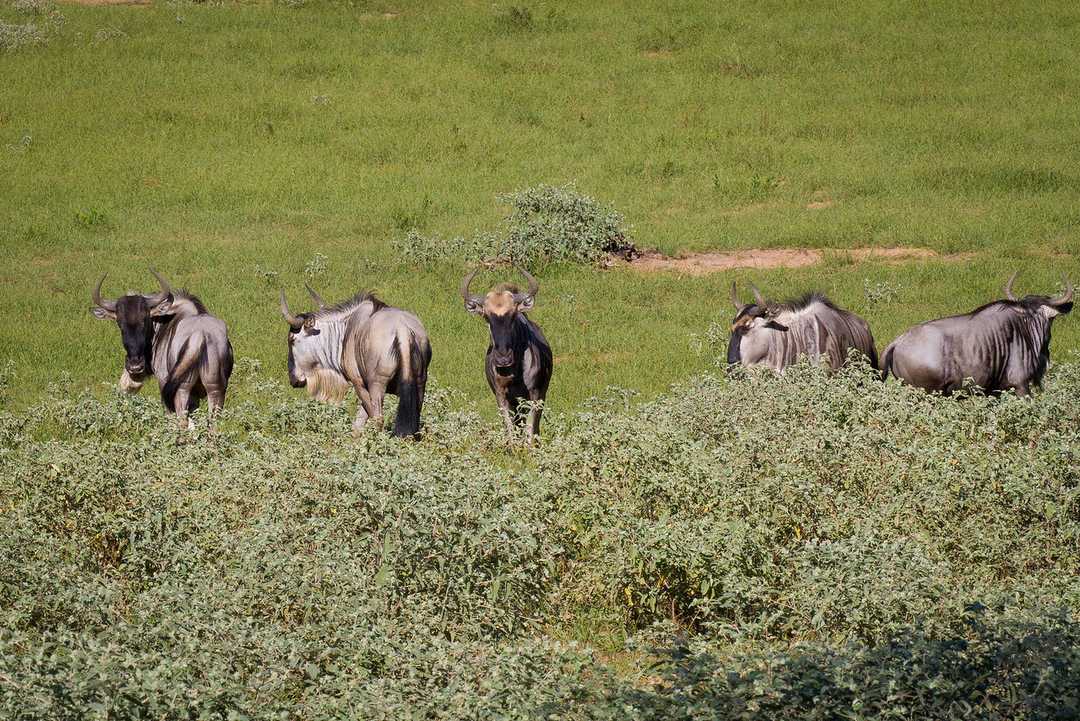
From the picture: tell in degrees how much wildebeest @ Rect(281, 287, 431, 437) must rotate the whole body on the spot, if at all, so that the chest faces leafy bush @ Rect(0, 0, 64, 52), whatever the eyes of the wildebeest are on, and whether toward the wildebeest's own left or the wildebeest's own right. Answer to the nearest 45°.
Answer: approximately 45° to the wildebeest's own right

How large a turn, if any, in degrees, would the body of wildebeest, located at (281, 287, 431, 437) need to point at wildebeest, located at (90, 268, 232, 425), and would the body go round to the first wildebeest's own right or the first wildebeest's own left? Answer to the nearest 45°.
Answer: approximately 45° to the first wildebeest's own left

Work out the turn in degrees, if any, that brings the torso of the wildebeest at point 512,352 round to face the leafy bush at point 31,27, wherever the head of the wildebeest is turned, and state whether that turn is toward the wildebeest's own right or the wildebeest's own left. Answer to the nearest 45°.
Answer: approximately 135° to the wildebeest's own right

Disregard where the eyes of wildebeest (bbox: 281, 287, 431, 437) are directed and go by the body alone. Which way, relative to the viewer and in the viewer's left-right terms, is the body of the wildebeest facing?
facing away from the viewer and to the left of the viewer

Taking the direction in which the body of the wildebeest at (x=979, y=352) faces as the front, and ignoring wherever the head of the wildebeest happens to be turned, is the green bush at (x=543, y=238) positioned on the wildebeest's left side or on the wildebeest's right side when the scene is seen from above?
on the wildebeest's left side

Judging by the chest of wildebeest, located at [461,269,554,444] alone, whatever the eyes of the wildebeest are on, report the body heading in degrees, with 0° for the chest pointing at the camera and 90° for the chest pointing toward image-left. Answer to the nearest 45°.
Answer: approximately 0°

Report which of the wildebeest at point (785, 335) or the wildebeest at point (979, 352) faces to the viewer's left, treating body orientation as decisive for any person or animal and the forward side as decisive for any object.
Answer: the wildebeest at point (785, 335)

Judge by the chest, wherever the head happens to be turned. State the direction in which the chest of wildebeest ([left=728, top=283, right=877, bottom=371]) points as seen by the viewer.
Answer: to the viewer's left

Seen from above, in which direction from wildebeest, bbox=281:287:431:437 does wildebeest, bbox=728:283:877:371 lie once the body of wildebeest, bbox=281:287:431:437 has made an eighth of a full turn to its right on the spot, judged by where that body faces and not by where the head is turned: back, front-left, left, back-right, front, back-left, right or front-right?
right

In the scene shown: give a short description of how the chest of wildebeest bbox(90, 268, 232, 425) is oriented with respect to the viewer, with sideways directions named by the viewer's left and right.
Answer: facing away from the viewer and to the left of the viewer

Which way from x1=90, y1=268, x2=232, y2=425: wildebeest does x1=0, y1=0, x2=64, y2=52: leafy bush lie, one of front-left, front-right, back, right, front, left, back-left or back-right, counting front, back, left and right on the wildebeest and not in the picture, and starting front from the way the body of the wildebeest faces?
front-right

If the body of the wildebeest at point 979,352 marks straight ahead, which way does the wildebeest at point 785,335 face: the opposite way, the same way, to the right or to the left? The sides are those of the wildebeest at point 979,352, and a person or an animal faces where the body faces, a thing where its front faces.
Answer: the opposite way

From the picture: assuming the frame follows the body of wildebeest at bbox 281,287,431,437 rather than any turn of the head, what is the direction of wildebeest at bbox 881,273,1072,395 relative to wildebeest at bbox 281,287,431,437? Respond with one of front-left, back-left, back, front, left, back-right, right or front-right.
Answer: back-right
